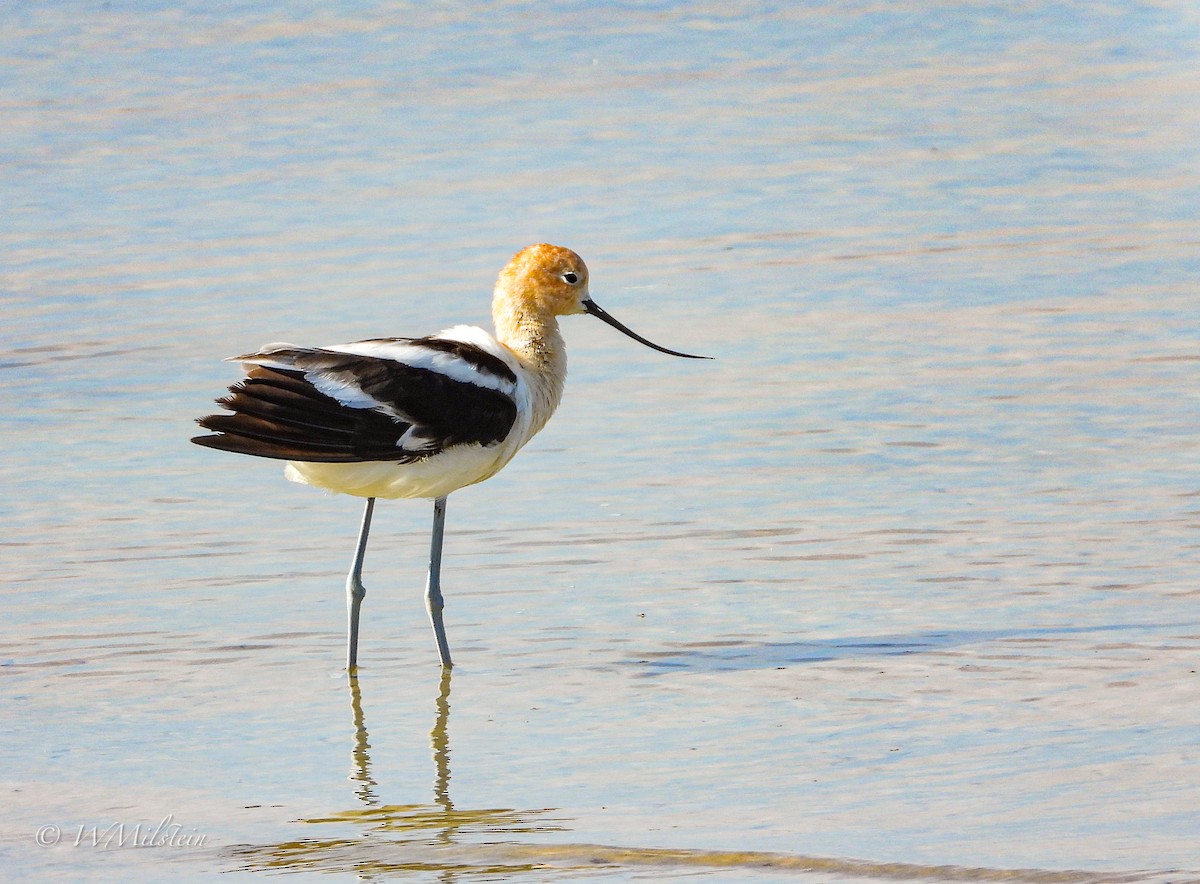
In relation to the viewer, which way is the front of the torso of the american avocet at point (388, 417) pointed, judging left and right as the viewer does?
facing to the right of the viewer
